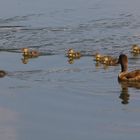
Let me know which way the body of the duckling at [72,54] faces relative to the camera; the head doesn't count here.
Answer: to the viewer's left

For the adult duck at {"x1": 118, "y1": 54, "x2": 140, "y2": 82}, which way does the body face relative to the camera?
to the viewer's left

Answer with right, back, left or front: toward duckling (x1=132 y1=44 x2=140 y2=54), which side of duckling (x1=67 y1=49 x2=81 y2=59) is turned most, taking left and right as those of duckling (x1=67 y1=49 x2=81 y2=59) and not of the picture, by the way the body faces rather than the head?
back

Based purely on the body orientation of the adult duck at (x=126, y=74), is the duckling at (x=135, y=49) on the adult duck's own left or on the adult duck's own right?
on the adult duck's own right

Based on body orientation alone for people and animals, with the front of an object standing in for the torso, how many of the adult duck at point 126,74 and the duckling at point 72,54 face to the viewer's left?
2

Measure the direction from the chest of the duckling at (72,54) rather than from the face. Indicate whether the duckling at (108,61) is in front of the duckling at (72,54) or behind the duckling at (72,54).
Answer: behind

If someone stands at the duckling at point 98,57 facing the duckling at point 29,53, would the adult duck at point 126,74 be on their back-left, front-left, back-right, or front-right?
back-left

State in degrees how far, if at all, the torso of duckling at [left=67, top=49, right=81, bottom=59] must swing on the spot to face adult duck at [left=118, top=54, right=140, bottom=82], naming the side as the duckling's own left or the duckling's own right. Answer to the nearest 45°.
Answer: approximately 135° to the duckling's own left
